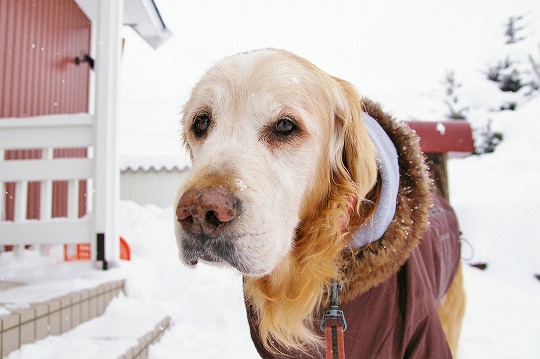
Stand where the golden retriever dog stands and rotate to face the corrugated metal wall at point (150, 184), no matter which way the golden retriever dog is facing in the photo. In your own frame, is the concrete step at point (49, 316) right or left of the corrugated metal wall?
left

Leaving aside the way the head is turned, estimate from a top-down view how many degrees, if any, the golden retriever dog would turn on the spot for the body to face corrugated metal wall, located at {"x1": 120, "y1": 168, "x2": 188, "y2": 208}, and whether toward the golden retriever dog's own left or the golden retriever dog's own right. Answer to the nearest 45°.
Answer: approximately 90° to the golden retriever dog's own right

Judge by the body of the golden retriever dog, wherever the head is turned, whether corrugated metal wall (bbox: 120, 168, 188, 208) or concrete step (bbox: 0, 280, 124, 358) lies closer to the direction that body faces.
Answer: the concrete step

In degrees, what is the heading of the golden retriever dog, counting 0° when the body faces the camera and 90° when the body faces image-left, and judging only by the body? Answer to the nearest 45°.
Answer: approximately 45°

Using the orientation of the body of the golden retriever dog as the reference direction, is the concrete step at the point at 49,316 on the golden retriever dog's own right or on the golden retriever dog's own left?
on the golden retriever dog's own right

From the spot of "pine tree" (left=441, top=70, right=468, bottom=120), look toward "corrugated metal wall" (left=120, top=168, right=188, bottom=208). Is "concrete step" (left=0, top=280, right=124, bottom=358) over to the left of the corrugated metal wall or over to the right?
left

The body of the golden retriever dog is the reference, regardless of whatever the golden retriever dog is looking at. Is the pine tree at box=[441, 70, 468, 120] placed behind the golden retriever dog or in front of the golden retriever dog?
behind
